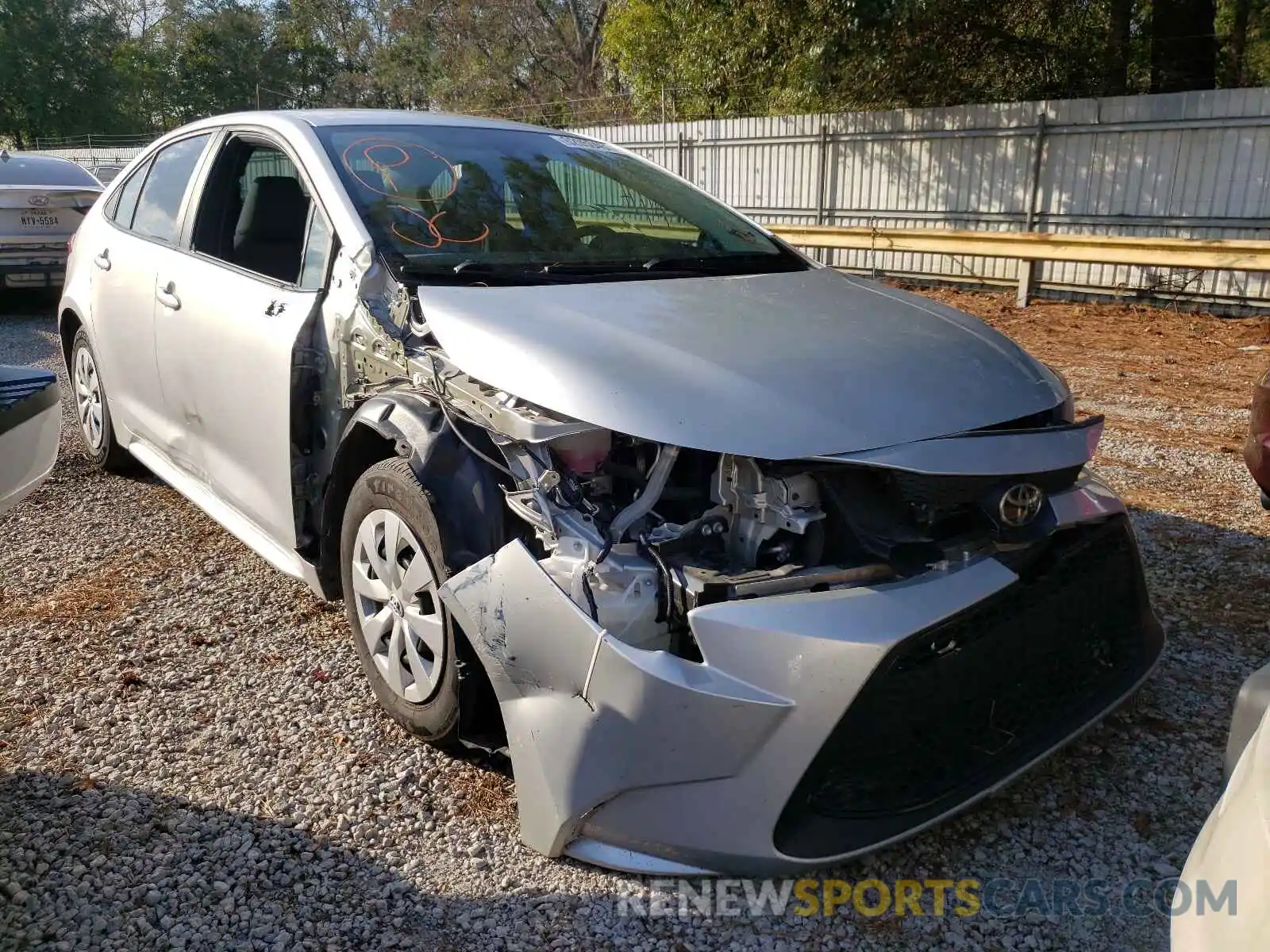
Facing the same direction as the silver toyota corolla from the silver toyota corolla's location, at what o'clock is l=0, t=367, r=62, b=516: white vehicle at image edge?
The white vehicle at image edge is roughly at 5 o'clock from the silver toyota corolla.

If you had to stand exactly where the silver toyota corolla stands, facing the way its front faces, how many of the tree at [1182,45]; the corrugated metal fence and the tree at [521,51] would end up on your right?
0

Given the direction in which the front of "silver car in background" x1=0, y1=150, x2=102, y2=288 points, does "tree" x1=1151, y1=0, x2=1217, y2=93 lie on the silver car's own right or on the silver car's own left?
on the silver car's own right

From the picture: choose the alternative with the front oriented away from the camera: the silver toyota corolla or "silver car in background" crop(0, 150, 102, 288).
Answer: the silver car in background

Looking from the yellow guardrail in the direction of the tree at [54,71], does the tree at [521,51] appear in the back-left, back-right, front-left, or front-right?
front-right

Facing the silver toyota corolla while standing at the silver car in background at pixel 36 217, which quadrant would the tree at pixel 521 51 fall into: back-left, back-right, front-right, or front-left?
back-left

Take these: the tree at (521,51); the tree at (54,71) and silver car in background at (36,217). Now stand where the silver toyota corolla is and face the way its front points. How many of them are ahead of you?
0

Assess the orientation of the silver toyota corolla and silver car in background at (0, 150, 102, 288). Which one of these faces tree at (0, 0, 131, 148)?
the silver car in background

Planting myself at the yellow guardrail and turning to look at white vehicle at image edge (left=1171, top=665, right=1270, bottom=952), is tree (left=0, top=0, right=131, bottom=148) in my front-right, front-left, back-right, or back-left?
back-right

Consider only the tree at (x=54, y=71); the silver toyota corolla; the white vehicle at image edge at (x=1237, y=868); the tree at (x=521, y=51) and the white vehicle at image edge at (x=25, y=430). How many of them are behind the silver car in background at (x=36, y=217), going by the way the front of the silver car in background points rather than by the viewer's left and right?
3

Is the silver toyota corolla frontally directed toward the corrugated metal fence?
no

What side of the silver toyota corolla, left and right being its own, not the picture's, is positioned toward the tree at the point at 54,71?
back

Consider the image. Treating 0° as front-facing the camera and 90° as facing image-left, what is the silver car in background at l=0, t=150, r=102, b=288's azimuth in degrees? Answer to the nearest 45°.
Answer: approximately 180°

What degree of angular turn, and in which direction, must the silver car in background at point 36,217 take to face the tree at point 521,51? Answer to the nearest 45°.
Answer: approximately 45° to its right

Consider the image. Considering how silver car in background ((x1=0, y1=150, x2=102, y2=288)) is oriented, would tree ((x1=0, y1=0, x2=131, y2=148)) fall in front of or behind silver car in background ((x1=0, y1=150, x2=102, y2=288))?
in front

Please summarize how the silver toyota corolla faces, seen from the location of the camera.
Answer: facing the viewer and to the right of the viewer

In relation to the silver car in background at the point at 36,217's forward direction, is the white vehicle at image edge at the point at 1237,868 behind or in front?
behind

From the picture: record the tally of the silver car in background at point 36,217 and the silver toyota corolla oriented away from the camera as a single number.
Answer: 1

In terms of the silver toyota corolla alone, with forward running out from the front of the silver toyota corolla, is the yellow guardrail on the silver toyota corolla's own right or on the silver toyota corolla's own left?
on the silver toyota corolla's own left

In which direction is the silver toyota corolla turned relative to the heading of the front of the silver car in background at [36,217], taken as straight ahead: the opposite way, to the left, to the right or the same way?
the opposite way
